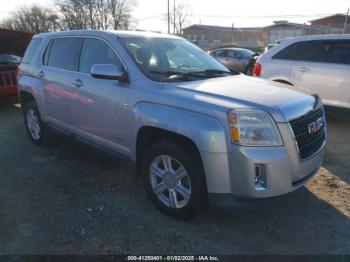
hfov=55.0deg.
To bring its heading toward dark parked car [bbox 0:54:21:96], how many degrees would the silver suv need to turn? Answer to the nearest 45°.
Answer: approximately 180°

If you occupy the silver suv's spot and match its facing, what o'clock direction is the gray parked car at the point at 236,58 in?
The gray parked car is roughly at 8 o'clock from the silver suv.

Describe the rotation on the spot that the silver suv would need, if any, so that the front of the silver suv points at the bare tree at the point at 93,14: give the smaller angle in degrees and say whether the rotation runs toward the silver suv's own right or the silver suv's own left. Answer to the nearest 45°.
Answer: approximately 135° to the silver suv's own left

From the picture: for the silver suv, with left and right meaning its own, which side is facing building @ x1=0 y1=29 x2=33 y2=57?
back

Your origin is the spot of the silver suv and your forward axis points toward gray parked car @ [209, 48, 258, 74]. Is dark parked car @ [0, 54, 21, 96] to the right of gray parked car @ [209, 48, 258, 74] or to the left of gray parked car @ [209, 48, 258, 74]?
left

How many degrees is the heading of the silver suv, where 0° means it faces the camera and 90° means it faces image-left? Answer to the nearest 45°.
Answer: approximately 315°
